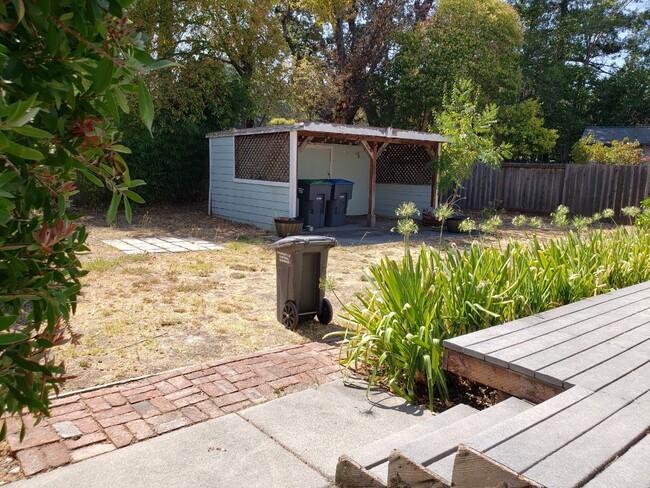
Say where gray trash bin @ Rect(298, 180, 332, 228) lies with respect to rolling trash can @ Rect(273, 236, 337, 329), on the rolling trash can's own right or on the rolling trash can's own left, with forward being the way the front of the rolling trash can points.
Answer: on the rolling trash can's own right

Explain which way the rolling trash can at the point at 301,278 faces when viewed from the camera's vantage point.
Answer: facing away from the viewer and to the left of the viewer

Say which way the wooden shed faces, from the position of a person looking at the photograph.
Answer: facing the viewer and to the right of the viewer

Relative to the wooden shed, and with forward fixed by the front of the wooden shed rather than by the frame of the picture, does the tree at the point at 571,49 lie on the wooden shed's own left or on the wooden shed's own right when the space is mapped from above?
on the wooden shed's own left

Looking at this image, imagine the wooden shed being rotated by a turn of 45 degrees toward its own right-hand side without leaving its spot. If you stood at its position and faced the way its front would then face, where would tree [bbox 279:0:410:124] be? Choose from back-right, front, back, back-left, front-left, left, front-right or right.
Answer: back

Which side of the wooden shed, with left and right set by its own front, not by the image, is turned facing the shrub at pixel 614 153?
left

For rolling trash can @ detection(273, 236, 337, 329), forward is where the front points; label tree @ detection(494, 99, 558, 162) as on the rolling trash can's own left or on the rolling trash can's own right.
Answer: on the rolling trash can's own right

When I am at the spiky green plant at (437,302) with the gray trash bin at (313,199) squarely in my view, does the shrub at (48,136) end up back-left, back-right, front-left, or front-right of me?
back-left

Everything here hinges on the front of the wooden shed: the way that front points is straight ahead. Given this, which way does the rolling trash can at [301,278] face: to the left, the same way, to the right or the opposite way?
the opposite way

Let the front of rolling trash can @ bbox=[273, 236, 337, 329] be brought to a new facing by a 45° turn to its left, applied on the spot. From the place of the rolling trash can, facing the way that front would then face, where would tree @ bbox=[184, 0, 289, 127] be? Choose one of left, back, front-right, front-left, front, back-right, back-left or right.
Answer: right

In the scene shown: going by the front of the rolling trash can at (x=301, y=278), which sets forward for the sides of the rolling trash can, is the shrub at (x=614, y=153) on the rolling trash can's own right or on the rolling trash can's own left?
on the rolling trash can's own right
